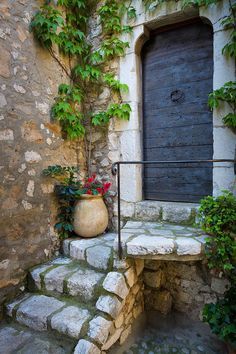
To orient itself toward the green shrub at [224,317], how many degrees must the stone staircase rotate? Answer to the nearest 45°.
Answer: approximately 135° to its left

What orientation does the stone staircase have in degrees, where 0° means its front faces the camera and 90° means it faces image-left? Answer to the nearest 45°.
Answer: approximately 45°

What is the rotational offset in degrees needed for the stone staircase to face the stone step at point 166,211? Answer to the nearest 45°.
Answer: approximately 180°

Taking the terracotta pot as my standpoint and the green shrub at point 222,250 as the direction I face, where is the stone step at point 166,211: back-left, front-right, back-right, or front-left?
front-left
